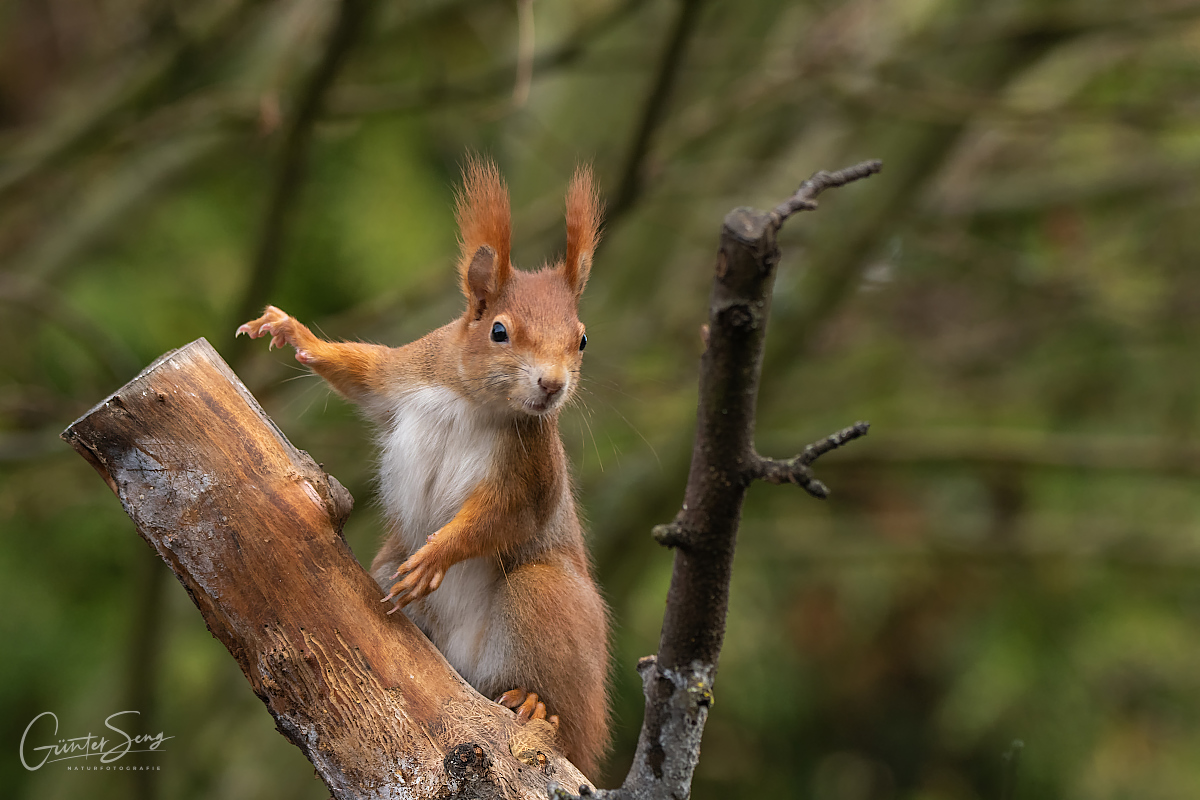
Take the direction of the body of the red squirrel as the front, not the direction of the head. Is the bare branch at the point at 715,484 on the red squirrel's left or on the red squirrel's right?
on the red squirrel's left

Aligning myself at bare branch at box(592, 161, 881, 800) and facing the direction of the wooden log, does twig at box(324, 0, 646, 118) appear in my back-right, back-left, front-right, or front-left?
front-right

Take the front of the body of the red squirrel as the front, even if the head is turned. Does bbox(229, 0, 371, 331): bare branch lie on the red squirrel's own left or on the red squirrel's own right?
on the red squirrel's own right

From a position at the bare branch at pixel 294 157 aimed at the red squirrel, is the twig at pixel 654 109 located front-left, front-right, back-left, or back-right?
front-left
